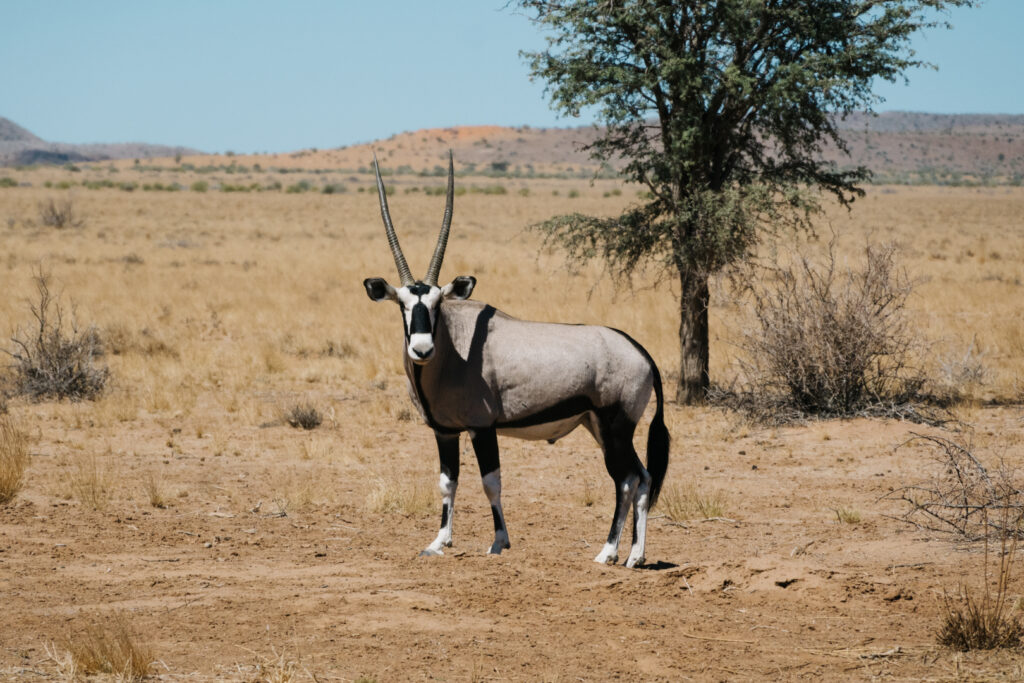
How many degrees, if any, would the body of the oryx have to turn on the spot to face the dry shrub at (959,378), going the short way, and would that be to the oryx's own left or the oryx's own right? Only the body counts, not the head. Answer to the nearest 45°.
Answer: approximately 135° to the oryx's own right

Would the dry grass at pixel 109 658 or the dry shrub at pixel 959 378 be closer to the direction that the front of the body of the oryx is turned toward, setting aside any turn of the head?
the dry grass

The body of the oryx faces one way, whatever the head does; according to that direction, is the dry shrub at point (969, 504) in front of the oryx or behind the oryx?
behind

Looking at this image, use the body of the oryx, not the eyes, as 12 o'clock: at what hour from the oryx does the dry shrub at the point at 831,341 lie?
The dry shrub is roughly at 4 o'clock from the oryx.

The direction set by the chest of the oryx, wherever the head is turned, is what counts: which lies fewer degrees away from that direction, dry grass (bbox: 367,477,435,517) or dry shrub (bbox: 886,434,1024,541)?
the dry grass

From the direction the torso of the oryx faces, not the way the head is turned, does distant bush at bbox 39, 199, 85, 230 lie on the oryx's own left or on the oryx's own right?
on the oryx's own right

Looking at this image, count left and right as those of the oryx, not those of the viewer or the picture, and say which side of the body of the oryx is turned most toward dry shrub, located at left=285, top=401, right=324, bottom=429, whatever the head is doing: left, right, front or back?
right

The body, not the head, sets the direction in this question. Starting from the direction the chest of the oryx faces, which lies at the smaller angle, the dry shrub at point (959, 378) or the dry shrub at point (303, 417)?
the dry shrub at point (303, 417)

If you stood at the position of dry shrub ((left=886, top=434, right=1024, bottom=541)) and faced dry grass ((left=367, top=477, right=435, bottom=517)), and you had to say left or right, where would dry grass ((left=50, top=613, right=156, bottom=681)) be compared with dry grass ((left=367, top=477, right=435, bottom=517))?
left

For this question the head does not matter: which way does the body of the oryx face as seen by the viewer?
to the viewer's left

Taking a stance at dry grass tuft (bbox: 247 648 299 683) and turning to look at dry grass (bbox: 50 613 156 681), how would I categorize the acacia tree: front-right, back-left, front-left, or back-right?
back-right
